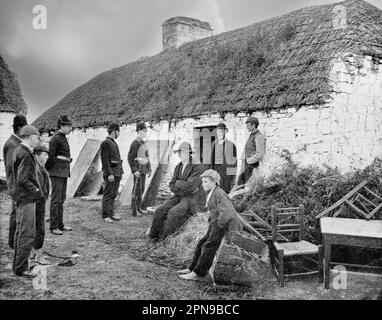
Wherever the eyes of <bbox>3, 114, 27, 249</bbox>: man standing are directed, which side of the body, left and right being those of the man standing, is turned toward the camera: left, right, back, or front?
right

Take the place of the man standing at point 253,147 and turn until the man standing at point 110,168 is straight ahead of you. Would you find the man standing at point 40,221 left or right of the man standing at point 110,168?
left

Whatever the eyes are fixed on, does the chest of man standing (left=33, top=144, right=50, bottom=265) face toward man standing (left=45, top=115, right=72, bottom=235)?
no

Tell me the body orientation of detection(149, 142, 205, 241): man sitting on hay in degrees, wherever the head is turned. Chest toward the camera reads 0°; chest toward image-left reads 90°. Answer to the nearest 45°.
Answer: approximately 45°

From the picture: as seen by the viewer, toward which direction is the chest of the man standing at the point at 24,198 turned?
to the viewer's right

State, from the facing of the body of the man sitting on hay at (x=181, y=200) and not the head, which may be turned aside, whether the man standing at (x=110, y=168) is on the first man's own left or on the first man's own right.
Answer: on the first man's own right

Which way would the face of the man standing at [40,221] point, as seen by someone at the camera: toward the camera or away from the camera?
toward the camera

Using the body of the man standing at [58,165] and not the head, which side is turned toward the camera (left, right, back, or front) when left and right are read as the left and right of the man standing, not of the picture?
right

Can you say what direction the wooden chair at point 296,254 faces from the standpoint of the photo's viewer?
facing the viewer and to the right of the viewer

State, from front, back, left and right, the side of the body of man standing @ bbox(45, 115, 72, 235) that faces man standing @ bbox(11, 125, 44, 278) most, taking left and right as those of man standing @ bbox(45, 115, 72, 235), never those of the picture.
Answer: right

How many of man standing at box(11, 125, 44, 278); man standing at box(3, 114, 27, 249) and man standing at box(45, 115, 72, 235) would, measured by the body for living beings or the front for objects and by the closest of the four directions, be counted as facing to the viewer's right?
3

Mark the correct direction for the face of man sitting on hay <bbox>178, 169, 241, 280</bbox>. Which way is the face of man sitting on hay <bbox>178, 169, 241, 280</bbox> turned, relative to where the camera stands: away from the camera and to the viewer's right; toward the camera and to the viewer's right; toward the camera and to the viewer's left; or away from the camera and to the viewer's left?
toward the camera and to the viewer's left

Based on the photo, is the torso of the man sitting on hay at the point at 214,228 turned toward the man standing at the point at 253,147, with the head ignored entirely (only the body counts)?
no

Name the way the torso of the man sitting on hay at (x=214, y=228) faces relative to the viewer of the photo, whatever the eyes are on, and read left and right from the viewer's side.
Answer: facing to the left of the viewer

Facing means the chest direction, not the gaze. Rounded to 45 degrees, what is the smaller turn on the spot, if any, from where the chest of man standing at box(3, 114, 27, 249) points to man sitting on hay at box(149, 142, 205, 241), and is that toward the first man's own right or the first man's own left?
0° — they already face them
